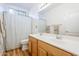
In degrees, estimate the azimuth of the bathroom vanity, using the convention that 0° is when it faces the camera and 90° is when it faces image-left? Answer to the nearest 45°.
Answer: approximately 45°
